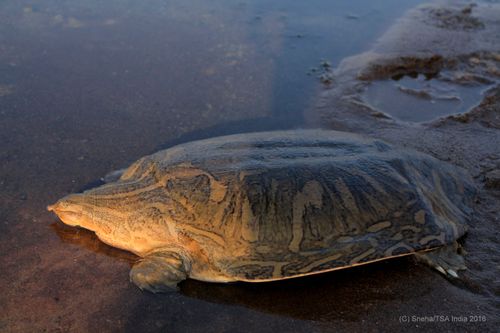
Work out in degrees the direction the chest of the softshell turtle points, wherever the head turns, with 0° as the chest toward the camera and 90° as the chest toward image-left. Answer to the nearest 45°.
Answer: approximately 90°
